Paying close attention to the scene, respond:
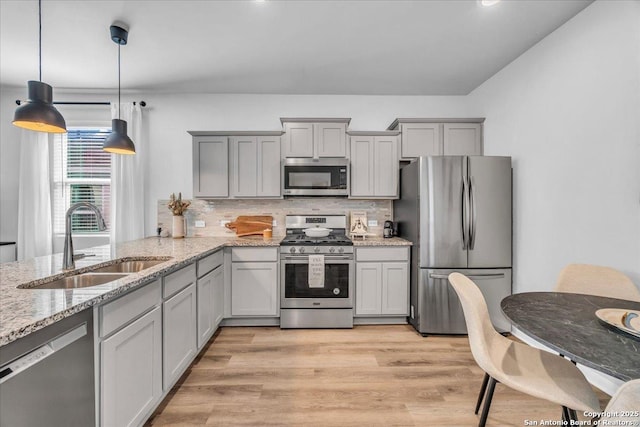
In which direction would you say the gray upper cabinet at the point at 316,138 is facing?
toward the camera

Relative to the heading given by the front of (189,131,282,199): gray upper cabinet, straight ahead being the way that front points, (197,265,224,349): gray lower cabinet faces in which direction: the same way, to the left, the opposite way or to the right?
to the left

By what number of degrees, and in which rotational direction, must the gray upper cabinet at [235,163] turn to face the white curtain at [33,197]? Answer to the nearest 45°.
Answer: approximately 90° to its right

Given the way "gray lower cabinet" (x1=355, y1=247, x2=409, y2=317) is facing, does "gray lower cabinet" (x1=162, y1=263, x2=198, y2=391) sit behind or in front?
in front

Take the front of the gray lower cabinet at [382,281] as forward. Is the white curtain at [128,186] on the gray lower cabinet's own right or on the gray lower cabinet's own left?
on the gray lower cabinet's own right

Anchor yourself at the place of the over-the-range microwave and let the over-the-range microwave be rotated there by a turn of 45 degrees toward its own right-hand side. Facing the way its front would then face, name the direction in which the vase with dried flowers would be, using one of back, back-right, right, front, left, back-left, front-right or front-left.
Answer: front-right

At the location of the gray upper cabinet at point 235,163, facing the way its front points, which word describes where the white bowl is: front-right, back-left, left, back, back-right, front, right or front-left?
left

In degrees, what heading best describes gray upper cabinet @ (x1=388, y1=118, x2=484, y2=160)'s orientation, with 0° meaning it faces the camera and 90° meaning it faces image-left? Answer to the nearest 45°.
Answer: approximately 0°

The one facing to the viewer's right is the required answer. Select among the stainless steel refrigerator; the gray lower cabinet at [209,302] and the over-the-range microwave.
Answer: the gray lower cabinet

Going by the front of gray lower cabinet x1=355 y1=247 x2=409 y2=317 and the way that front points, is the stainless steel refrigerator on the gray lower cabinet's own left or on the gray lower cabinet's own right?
on the gray lower cabinet's own left

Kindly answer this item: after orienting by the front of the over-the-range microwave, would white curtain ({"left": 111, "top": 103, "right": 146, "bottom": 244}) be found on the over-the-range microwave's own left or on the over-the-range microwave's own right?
on the over-the-range microwave's own right

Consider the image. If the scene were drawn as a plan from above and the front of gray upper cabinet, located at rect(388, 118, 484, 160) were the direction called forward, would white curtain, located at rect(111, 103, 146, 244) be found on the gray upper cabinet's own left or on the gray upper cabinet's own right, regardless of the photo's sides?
on the gray upper cabinet's own right

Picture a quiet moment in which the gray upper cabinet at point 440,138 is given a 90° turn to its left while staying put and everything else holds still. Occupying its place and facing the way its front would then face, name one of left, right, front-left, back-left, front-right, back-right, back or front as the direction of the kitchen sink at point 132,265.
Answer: back-right

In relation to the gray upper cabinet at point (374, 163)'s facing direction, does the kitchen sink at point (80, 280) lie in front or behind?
in front

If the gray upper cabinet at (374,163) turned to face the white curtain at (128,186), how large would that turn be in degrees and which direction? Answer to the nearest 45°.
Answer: approximately 90° to its right

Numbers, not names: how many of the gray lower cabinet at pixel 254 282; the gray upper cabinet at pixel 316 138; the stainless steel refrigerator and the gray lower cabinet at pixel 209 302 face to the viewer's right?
1

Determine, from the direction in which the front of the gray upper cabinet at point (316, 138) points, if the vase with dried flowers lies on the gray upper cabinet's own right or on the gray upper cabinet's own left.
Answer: on the gray upper cabinet's own right
